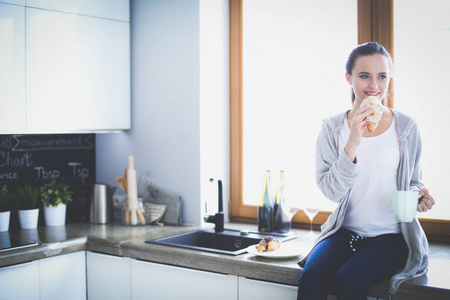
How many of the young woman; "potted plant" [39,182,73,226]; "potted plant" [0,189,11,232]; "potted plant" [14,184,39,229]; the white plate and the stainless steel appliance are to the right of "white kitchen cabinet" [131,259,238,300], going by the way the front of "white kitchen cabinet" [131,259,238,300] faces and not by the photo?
4

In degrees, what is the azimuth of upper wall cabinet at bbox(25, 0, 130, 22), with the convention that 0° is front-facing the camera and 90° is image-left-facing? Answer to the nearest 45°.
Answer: approximately 315°

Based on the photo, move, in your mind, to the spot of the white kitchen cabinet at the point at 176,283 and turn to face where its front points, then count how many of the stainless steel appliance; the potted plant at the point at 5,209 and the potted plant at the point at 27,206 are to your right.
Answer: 3

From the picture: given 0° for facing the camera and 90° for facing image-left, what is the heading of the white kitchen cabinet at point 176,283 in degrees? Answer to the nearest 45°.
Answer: approximately 45°

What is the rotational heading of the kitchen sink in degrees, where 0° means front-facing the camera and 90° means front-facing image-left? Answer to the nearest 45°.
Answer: approximately 45°
